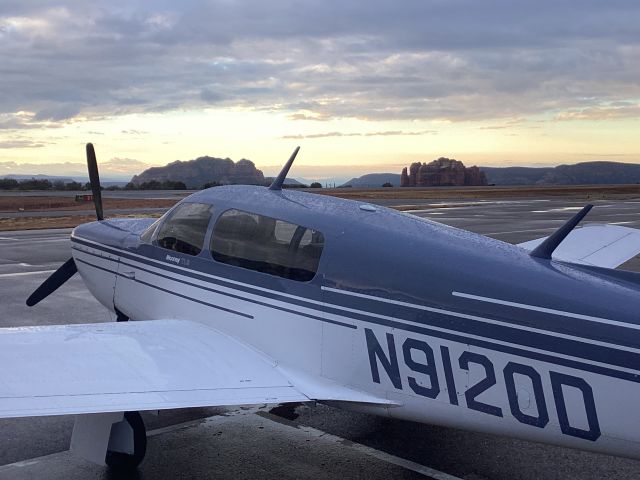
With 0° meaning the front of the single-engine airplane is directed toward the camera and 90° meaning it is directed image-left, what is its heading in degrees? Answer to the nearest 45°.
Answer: approximately 135°
